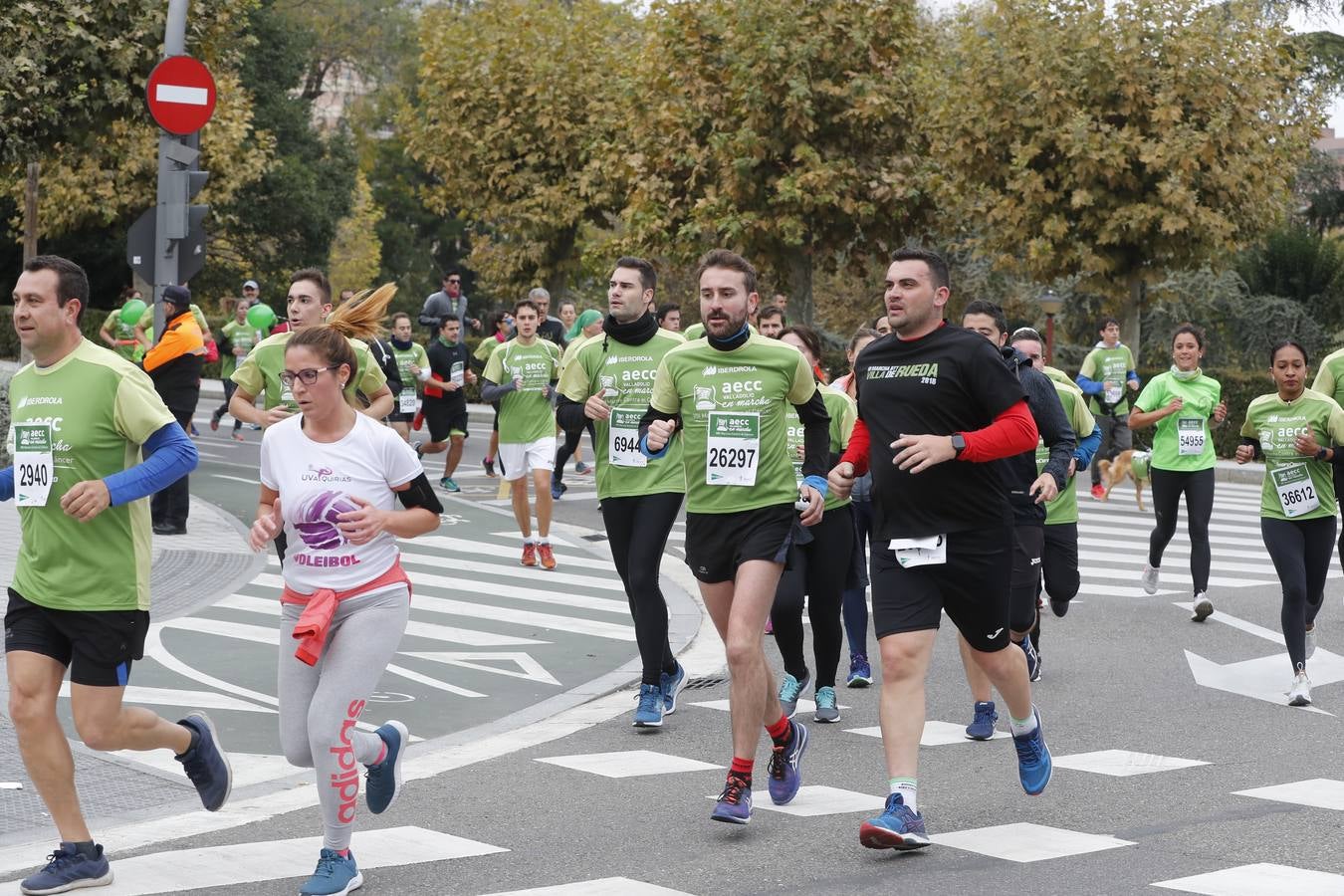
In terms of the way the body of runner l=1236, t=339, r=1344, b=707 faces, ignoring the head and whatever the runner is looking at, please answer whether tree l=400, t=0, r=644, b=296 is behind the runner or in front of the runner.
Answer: behind

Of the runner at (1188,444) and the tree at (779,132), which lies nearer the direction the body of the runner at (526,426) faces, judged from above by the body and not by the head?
the runner

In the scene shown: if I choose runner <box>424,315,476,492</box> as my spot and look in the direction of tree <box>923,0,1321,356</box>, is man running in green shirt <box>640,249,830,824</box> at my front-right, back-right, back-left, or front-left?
back-right

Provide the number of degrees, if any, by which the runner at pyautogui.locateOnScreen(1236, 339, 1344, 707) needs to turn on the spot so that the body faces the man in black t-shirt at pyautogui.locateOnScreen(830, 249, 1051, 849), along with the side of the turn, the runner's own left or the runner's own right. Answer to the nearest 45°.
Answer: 0° — they already face them

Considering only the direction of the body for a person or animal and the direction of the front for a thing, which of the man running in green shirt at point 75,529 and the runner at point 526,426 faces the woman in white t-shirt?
the runner

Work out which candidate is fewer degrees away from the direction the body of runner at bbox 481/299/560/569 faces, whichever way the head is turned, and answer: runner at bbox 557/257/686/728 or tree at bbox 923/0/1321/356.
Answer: the runner

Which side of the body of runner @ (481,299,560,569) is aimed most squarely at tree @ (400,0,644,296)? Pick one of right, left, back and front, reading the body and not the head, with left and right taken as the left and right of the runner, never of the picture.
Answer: back

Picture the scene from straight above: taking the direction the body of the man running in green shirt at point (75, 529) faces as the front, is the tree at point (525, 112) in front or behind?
behind

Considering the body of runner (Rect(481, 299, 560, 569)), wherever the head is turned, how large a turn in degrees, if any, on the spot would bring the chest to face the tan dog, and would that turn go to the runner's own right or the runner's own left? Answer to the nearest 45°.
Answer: approximately 135° to the runner's own left

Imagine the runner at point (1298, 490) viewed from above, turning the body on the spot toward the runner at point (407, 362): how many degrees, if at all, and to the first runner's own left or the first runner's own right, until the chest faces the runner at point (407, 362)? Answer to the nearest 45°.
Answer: approximately 135° to the first runner's own right

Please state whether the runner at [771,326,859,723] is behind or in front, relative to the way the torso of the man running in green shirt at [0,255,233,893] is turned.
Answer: behind

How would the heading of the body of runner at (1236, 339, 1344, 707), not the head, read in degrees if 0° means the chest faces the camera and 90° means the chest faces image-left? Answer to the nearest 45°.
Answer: approximately 0°

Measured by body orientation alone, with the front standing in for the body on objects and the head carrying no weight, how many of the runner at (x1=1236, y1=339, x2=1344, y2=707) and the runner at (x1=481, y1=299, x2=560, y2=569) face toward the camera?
2
